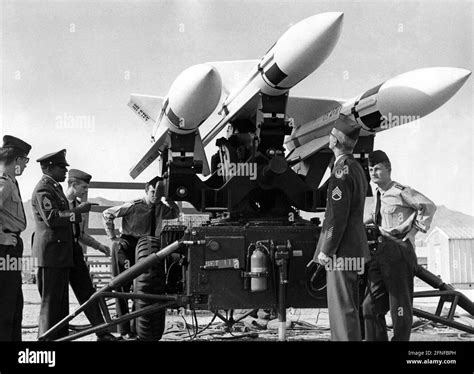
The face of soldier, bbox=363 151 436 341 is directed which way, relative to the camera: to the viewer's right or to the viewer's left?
to the viewer's left

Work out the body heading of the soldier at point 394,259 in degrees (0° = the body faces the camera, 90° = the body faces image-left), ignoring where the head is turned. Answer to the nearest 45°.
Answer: approximately 45°

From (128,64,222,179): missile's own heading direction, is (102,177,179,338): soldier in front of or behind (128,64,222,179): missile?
behind

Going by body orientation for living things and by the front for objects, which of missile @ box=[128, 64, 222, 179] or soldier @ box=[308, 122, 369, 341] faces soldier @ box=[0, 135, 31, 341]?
soldier @ box=[308, 122, 369, 341]

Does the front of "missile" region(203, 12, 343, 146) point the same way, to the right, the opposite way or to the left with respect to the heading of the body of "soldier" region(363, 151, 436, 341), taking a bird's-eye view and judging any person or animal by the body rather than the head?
to the left

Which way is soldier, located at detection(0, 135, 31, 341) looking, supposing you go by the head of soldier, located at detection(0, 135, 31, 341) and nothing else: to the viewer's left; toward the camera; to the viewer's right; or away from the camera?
to the viewer's right

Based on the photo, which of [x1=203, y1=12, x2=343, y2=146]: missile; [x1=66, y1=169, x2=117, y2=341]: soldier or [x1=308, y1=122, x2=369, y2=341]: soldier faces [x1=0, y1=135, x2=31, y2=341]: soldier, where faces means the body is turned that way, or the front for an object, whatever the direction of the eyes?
[x1=308, y1=122, x2=369, y2=341]: soldier

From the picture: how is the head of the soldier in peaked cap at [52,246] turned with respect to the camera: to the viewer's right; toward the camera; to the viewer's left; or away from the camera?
to the viewer's right

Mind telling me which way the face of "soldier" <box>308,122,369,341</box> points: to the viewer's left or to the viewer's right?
to the viewer's left

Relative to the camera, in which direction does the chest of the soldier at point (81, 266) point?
to the viewer's right

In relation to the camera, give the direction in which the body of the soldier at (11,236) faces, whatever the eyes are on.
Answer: to the viewer's right

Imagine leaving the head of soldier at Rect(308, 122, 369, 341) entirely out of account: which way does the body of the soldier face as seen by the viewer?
to the viewer's left
